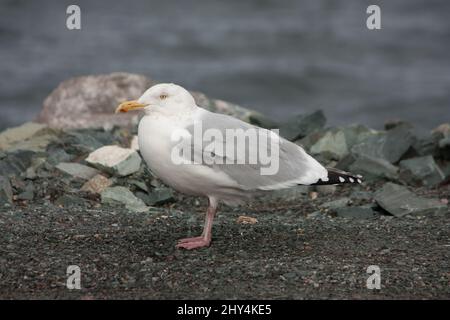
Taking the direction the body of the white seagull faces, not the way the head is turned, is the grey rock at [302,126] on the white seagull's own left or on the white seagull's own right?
on the white seagull's own right

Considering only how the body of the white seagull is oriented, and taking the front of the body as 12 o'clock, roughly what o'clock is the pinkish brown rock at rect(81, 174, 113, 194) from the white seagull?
The pinkish brown rock is roughly at 2 o'clock from the white seagull.

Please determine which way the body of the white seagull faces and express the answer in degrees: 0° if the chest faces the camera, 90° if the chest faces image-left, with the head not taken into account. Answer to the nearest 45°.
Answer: approximately 90°

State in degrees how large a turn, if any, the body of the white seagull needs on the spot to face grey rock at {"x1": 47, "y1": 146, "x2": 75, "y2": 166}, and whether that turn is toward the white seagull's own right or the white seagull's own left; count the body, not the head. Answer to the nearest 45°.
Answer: approximately 45° to the white seagull's own right

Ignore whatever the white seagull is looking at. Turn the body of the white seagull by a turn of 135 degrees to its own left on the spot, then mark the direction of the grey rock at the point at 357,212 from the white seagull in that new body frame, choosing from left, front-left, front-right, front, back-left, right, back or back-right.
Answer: left

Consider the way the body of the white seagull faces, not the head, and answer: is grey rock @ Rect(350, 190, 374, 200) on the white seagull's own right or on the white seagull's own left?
on the white seagull's own right

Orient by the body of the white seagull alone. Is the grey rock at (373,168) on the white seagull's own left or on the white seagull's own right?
on the white seagull's own right

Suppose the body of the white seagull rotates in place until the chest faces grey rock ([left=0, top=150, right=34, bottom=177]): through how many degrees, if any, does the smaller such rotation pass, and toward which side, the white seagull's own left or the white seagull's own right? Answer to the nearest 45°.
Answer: approximately 45° to the white seagull's own right
